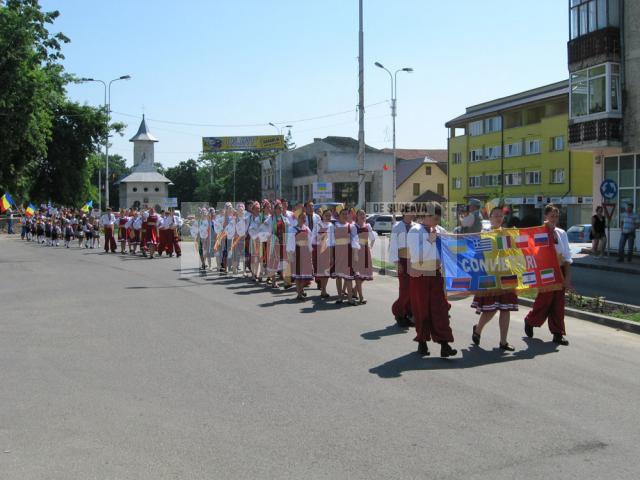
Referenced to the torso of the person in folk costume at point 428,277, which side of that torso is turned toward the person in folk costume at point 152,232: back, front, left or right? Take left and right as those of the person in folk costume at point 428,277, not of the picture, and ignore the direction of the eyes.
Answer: back

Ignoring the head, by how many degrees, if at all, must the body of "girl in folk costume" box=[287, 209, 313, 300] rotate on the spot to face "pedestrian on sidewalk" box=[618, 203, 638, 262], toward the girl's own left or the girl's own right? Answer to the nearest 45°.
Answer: approximately 90° to the girl's own left

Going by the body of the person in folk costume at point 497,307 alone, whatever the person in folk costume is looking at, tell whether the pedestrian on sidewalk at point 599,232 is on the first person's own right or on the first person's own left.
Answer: on the first person's own left

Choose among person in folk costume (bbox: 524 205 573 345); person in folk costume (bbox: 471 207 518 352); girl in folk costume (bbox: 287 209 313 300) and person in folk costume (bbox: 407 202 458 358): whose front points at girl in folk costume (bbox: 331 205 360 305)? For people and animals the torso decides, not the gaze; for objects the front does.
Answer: girl in folk costume (bbox: 287 209 313 300)

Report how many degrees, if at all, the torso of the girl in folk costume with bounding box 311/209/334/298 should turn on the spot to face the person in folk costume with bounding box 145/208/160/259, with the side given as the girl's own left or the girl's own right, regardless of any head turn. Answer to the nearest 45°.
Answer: approximately 180°

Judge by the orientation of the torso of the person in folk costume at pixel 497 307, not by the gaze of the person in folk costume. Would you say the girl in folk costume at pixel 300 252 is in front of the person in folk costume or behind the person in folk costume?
behind

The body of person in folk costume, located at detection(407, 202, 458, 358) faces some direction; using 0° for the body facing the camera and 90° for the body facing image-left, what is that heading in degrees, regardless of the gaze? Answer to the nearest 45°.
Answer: approximately 315°

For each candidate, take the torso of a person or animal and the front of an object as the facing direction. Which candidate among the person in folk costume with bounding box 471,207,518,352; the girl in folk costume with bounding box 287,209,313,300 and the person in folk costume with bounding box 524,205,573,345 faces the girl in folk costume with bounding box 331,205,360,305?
the girl in folk costume with bounding box 287,209,313,300

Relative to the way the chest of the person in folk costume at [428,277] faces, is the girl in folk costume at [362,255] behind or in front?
behind

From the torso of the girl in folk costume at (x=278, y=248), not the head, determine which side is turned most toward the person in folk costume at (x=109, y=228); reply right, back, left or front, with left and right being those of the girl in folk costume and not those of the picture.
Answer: back

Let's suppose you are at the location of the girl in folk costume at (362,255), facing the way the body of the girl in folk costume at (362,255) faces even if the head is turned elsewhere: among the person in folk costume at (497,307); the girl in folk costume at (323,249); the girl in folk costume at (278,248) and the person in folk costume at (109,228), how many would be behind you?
3
